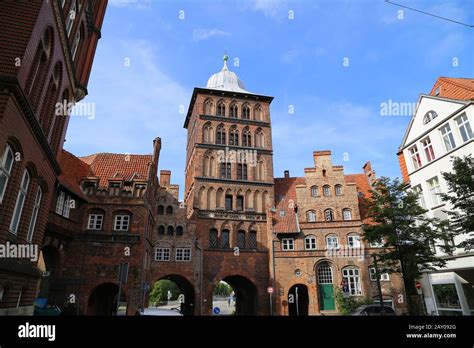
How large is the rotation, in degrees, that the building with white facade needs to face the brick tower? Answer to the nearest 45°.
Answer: approximately 45° to its right

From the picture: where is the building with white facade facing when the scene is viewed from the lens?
facing the viewer and to the left of the viewer
